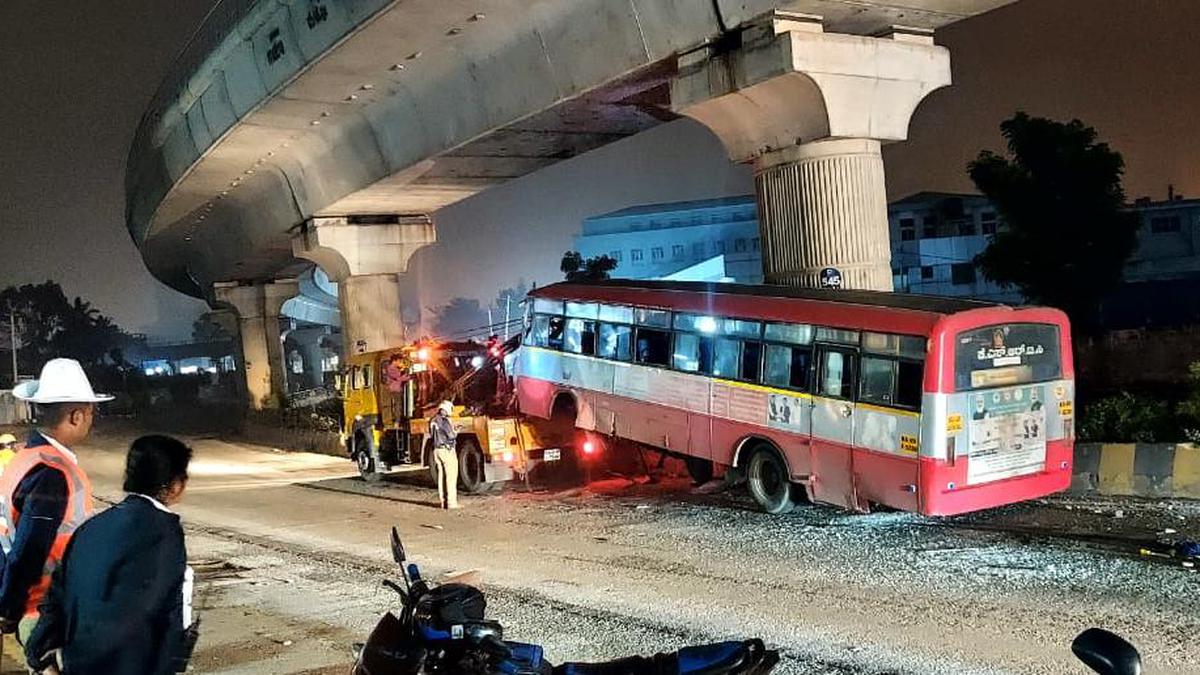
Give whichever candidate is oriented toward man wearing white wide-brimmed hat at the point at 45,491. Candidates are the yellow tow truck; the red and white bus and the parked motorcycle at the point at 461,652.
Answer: the parked motorcycle

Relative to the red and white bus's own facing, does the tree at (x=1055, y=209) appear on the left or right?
on its right

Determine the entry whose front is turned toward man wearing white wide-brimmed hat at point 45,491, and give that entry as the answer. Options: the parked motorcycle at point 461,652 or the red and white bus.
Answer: the parked motorcycle

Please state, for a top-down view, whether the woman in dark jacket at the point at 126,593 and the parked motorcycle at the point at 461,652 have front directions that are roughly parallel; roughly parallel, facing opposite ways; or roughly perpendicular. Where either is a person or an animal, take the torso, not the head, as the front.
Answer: roughly perpendicular

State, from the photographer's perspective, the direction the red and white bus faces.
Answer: facing away from the viewer and to the left of the viewer

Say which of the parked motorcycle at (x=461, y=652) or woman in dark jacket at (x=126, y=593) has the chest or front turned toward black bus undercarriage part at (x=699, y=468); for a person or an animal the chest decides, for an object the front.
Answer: the woman in dark jacket

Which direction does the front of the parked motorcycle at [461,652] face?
to the viewer's left

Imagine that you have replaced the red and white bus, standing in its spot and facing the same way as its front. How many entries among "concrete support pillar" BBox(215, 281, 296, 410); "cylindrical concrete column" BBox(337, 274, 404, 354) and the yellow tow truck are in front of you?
3

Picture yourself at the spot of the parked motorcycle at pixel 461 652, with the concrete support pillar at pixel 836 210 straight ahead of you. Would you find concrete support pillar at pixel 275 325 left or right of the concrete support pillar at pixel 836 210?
left

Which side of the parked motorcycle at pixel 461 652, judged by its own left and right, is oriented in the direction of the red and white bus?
right

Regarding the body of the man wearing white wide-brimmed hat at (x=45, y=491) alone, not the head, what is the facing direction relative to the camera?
to the viewer's right

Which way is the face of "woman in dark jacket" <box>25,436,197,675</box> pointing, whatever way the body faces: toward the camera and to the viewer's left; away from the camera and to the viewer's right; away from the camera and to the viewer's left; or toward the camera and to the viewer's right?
away from the camera and to the viewer's right

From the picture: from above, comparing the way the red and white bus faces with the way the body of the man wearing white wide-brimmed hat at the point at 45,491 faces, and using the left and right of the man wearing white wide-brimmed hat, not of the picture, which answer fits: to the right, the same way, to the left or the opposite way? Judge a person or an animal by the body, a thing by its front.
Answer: to the left

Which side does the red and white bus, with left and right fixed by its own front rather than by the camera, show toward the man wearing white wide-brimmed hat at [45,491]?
left
